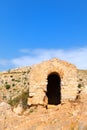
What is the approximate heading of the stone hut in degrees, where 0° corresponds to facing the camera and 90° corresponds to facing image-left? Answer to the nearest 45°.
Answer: approximately 0°
